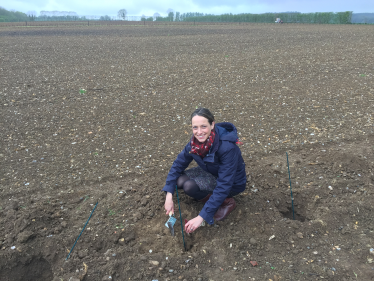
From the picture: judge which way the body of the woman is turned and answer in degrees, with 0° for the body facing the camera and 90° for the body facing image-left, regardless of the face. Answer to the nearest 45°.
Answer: approximately 45°
